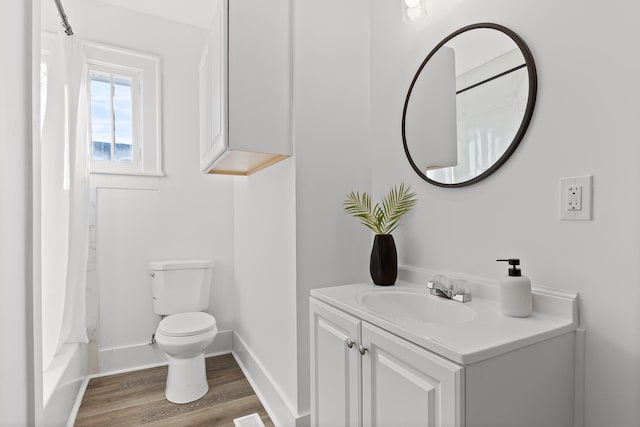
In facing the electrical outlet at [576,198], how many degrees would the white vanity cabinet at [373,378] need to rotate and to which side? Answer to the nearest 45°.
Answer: approximately 135° to its left

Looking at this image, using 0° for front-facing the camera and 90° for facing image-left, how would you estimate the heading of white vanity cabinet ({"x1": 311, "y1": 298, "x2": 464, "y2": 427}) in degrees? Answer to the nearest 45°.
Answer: approximately 45°

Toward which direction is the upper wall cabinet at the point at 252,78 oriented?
to the viewer's left

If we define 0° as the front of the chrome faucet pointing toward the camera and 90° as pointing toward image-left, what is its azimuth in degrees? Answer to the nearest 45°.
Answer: approximately 45°
